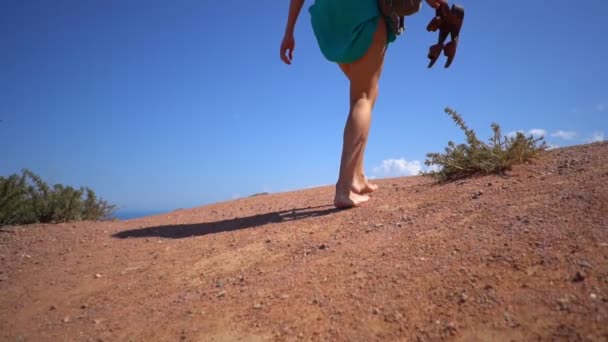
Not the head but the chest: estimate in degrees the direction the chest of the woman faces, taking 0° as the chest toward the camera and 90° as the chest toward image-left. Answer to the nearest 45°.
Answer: approximately 225°

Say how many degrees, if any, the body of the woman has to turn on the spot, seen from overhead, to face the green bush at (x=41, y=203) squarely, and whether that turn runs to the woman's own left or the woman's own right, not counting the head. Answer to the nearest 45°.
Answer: approximately 135° to the woman's own left

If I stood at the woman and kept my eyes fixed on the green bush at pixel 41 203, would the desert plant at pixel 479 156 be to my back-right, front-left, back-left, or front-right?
back-right

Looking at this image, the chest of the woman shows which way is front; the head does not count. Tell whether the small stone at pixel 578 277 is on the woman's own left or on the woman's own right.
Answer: on the woman's own right

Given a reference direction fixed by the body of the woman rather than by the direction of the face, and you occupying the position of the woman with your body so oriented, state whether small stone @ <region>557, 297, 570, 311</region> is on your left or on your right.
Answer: on your right

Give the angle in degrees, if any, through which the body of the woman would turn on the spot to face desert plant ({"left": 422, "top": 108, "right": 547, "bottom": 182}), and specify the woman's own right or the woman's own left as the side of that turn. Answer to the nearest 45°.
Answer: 0° — they already face it

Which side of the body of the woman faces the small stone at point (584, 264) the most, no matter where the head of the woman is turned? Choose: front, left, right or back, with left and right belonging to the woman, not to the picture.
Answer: right

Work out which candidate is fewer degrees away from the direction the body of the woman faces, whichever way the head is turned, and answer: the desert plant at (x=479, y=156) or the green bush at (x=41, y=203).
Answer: the desert plant
